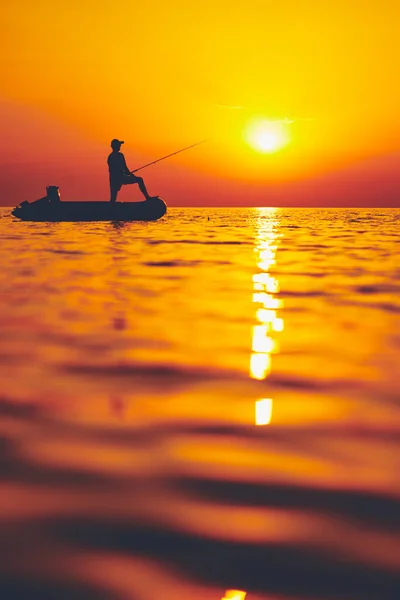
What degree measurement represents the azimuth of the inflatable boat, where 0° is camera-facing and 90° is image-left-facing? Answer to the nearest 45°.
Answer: approximately 270°

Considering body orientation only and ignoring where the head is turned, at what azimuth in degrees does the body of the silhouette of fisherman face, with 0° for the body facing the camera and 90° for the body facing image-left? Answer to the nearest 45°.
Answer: approximately 270°
